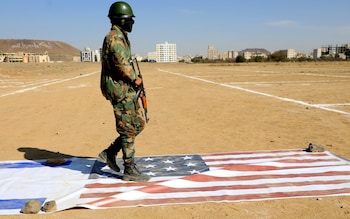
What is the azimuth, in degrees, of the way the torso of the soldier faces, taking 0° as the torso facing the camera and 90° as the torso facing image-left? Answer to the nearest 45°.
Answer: approximately 270°

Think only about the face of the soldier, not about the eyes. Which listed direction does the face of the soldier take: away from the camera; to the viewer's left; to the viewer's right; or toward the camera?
to the viewer's right
